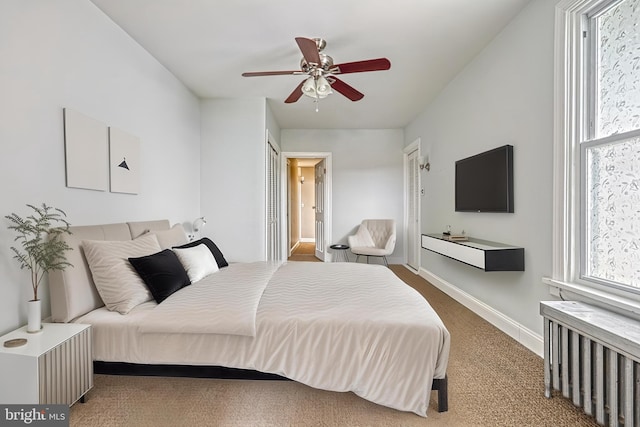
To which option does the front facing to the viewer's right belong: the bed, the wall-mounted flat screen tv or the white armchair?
the bed

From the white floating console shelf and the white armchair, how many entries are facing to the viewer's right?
0

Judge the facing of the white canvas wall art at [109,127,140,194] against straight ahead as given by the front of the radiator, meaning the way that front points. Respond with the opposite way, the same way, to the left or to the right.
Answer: the opposite way

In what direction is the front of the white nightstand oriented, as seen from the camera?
facing the viewer and to the right of the viewer

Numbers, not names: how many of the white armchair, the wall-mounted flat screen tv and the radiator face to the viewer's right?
0

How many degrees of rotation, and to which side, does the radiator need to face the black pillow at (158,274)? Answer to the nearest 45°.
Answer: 0° — it already faces it

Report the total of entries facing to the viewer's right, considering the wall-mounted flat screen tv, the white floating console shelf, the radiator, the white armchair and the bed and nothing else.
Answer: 1

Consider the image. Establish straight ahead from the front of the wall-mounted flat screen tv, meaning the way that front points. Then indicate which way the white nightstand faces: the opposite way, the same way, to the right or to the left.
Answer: the opposite way

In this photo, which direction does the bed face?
to the viewer's right

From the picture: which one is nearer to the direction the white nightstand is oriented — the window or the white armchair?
the window

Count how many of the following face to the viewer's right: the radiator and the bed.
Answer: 1

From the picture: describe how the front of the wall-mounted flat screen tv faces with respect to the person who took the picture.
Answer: facing the viewer and to the left of the viewer

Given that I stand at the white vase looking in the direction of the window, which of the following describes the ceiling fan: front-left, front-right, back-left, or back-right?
front-left

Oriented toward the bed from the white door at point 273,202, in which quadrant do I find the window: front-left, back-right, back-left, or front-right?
front-left
